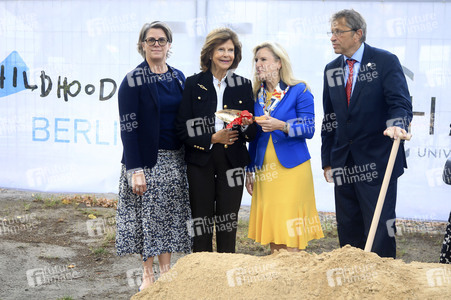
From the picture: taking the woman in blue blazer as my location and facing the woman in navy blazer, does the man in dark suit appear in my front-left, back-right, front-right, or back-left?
back-left

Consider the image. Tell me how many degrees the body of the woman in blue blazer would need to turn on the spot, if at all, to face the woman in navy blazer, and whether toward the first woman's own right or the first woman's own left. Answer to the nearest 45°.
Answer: approximately 45° to the first woman's own right

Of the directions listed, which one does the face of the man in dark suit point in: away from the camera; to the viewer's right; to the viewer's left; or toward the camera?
to the viewer's left

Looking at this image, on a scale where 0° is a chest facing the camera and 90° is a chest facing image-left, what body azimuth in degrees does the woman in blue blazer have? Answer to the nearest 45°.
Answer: approximately 45°
